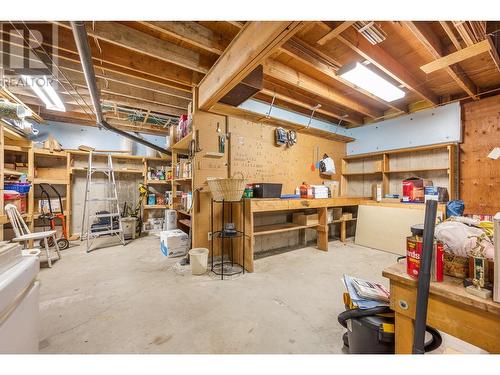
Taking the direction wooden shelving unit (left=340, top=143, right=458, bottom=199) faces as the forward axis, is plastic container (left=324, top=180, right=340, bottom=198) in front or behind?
in front

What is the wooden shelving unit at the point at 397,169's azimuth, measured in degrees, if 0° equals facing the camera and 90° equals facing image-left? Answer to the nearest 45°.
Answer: approximately 45°

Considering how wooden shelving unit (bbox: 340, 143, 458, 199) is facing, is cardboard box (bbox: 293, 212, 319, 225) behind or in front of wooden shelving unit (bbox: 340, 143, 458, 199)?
in front

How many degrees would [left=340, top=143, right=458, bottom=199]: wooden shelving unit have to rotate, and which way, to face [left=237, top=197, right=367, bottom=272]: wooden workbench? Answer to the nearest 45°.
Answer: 0° — it already faces it

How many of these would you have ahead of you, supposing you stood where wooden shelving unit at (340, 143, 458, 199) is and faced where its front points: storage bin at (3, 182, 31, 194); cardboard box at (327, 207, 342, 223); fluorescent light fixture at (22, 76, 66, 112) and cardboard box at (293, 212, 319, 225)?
4

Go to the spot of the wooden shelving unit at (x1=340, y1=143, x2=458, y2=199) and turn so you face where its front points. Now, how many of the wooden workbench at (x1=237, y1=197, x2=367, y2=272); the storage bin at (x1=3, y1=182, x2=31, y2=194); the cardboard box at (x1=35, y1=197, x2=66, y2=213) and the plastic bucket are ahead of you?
4
